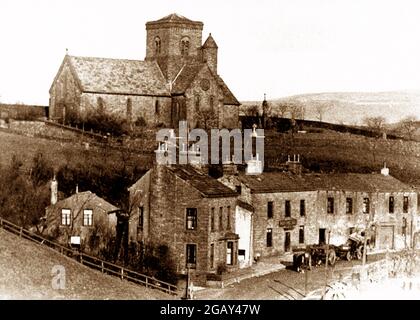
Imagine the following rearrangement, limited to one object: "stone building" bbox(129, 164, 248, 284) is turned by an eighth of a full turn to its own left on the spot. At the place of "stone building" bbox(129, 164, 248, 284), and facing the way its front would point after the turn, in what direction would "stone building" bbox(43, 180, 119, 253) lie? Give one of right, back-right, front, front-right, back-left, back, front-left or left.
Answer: back

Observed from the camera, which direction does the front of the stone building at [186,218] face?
facing the viewer and to the right of the viewer

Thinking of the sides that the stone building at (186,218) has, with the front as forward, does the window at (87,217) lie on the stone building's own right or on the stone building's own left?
on the stone building's own right

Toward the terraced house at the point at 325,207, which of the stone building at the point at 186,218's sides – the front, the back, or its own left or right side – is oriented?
left

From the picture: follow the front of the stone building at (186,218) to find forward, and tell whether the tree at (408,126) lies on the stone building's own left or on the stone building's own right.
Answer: on the stone building's own left

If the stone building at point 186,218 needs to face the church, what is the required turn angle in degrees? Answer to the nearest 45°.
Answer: approximately 135° to its left

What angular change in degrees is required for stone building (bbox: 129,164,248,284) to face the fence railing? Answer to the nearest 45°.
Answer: approximately 90° to its right

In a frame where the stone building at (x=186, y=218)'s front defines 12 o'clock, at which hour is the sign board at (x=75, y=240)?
The sign board is roughly at 4 o'clock from the stone building.

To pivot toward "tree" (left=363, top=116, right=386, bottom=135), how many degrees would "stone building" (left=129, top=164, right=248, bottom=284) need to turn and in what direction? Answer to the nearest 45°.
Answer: approximately 90° to its left
